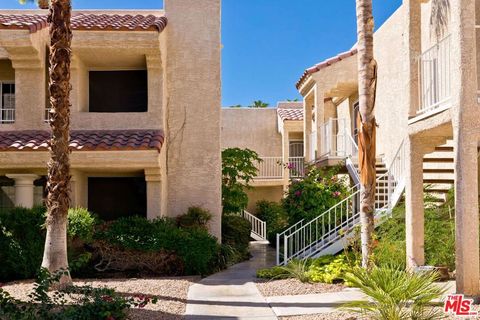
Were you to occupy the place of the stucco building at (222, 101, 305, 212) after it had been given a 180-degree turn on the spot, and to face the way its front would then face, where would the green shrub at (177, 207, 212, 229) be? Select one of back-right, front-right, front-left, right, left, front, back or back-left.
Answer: back

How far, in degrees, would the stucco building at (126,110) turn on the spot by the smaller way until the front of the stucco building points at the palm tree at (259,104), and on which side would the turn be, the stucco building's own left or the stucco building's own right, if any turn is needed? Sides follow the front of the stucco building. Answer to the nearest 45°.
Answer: approximately 180°

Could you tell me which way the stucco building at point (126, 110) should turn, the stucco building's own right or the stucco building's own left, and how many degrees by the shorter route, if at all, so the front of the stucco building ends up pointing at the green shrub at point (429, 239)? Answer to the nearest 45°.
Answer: approximately 45° to the stucco building's own left

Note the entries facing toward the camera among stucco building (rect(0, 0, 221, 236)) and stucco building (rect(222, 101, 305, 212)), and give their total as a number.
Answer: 2

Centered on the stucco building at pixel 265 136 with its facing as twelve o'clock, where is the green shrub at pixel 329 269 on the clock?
The green shrub is roughly at 12 o'clock from the stucco building.

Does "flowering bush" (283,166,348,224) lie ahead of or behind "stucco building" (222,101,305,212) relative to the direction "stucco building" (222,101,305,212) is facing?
ahead

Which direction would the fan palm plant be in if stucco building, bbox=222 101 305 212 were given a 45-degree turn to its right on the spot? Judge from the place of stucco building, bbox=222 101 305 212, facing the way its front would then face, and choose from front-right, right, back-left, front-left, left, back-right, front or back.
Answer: front-left

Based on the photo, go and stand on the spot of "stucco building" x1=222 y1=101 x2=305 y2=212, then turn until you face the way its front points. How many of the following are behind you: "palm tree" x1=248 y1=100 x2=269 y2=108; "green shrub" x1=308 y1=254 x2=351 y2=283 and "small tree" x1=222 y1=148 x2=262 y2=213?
1

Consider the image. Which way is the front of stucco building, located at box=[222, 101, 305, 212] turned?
toward the camera

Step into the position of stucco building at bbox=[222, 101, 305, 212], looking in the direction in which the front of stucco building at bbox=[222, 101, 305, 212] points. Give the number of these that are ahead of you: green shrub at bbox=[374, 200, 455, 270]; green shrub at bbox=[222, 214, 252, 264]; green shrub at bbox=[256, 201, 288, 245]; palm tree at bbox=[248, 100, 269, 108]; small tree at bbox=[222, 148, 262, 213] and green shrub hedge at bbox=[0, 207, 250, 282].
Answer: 5

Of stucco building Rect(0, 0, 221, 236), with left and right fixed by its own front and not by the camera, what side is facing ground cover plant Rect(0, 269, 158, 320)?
front

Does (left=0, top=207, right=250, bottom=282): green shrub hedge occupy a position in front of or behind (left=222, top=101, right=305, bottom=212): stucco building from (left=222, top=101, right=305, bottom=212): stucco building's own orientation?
in front
